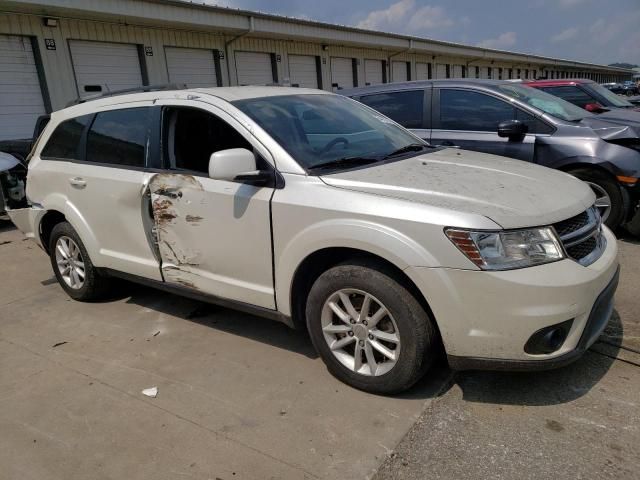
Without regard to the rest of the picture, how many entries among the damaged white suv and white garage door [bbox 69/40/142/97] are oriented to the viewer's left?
0

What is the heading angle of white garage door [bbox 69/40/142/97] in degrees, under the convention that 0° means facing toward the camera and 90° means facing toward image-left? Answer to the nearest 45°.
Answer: approximately 315°

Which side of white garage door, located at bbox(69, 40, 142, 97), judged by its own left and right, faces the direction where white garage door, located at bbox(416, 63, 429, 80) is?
left

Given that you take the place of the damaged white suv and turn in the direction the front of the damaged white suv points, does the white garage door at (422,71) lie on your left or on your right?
on your left

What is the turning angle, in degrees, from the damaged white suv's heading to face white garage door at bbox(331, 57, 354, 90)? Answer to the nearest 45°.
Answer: approximately 135° to its left

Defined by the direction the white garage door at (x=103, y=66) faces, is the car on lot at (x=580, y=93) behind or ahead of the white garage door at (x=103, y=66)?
ahead

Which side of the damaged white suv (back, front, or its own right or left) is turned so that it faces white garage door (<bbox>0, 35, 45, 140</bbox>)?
back

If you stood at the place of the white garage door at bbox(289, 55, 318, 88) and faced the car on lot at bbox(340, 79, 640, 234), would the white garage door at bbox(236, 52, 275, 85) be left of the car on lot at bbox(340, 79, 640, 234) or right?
right

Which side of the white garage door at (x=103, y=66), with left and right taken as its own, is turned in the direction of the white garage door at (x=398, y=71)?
left

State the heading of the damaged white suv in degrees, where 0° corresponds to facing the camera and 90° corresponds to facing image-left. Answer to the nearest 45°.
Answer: approximately 315°

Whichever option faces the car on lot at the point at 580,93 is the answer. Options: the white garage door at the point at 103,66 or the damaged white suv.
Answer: the white garage door

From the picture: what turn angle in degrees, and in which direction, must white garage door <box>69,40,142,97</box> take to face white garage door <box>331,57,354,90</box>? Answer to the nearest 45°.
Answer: approximately 90° to its left
